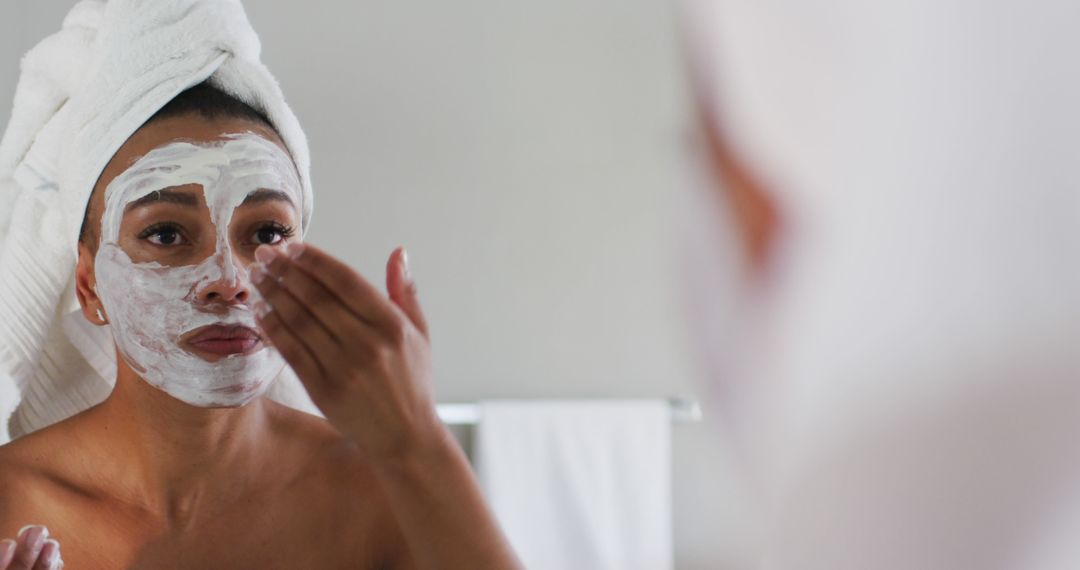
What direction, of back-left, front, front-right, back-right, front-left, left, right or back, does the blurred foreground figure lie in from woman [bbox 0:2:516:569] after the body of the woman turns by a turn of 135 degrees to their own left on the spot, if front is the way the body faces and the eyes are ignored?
back-right

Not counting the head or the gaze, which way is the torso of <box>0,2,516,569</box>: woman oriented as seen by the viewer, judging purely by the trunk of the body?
toward the camera
